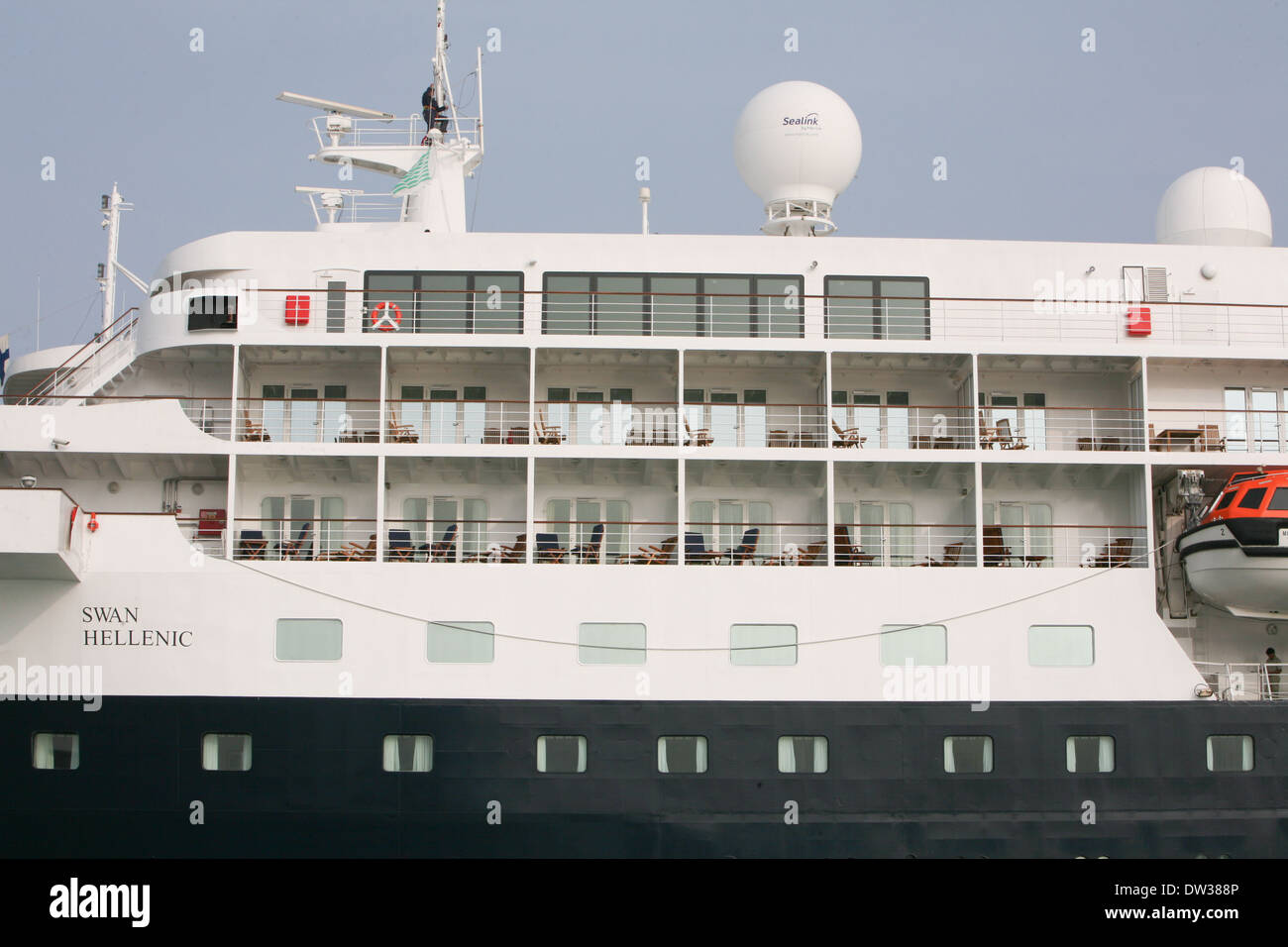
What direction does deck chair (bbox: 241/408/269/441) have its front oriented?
to the viewer's right

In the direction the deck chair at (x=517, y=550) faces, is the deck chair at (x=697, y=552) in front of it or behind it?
behind

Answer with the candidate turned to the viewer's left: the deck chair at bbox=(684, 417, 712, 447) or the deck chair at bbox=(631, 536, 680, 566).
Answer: the deck chair at bbox=(631, 536, 680, 566)

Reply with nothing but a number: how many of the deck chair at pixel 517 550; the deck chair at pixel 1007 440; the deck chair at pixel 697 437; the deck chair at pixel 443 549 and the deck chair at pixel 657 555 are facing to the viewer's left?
3

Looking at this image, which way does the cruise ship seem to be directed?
to the viewer's left

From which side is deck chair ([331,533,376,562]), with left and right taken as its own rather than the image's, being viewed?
left

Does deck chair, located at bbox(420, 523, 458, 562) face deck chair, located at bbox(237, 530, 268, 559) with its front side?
yes
